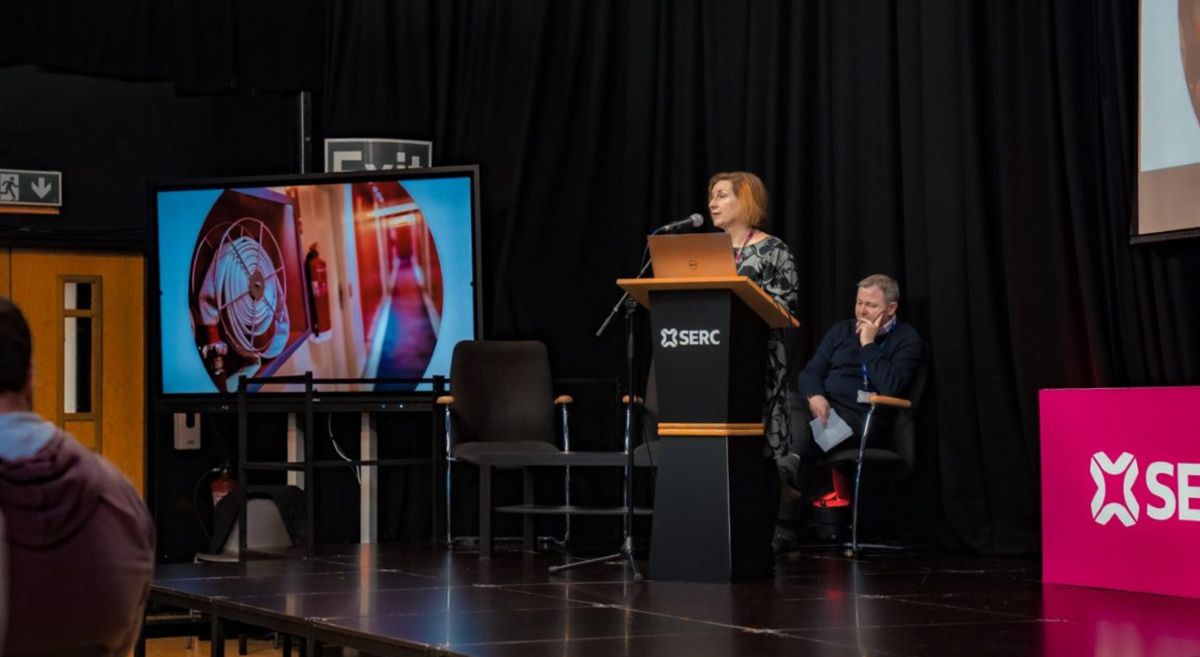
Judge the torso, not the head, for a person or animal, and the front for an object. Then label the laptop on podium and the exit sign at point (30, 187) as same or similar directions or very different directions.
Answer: very different directions

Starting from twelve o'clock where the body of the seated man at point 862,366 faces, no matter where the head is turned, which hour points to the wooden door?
The wooden door is roughly at 2 o'clock from the seated man.

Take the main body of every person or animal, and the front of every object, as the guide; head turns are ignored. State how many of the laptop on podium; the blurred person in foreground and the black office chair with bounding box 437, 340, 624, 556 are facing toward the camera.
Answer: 1

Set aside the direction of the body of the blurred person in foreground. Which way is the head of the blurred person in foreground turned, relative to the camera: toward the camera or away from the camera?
away from the camera

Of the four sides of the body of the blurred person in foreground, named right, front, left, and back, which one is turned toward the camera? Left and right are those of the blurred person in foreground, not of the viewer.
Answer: back

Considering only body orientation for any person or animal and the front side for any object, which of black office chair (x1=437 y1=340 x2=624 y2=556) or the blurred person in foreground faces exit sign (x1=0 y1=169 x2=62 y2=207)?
the blurred person in foreground

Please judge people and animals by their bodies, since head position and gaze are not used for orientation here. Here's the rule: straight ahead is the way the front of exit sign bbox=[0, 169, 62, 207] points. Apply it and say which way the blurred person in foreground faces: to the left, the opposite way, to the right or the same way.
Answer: the opposite way

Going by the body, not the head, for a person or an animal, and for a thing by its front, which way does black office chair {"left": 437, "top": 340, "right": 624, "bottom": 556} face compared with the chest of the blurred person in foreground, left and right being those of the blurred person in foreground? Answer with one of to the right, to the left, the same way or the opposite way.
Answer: the opposite way

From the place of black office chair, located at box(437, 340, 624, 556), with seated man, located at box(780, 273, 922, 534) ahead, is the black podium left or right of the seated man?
right

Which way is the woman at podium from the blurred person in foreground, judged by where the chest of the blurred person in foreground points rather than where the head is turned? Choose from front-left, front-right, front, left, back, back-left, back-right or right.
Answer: front-right

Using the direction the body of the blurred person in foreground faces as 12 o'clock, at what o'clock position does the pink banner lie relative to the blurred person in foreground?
The pink banner is roughly at 2 o'clock from the blurred person in foreground.

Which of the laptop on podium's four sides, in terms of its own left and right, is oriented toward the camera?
back
